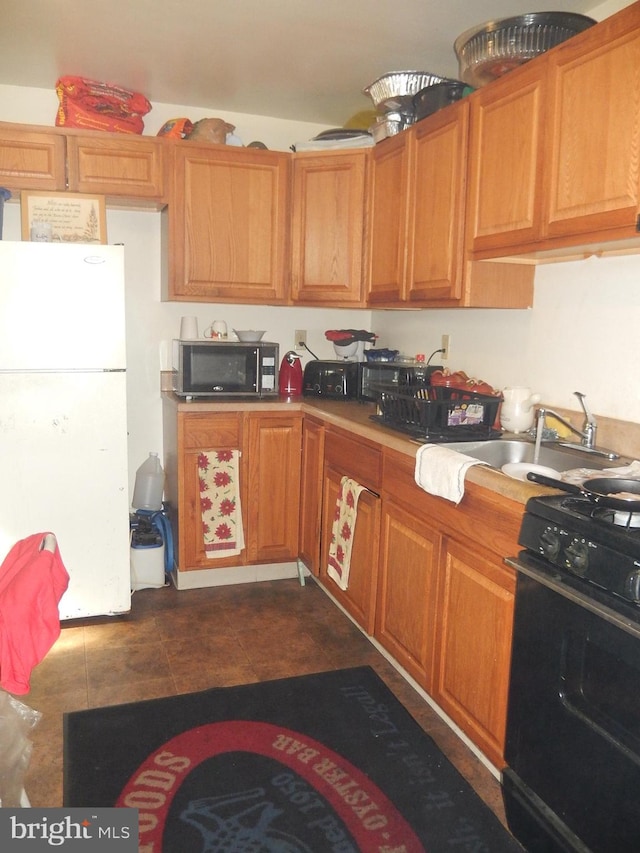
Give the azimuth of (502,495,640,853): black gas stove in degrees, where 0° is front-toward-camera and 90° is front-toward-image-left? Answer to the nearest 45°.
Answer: approximately 45°

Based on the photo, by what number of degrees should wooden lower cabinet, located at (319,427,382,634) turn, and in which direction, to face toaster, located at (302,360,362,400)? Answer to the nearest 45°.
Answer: approximately 135° to its right

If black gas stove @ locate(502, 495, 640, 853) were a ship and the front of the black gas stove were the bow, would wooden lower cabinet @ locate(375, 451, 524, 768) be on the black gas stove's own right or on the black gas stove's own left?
on the black gas stove's own right

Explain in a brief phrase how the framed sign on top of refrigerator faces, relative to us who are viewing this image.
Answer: facing the viewer

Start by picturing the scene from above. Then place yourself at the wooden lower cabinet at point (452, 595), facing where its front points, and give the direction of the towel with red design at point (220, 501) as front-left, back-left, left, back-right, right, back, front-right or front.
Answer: right

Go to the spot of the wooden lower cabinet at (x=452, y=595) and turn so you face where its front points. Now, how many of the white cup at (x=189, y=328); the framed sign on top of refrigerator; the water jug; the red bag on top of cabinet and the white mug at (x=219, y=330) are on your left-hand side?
0

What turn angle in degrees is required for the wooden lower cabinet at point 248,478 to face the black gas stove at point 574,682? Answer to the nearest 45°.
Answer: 0° — it already faces it

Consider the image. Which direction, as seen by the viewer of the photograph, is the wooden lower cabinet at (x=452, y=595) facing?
facing the viewer and to the left of the viewer

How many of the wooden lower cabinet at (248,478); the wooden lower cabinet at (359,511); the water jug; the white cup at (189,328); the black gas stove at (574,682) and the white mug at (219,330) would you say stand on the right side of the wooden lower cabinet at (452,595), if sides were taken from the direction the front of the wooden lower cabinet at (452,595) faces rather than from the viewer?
5

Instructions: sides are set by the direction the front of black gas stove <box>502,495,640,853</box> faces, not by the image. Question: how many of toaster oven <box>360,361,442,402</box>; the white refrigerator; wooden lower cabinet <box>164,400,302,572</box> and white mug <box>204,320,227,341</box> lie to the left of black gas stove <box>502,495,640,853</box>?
0

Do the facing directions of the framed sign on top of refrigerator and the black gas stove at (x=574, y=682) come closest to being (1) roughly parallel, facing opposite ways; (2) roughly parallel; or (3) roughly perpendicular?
roughly perpendicular

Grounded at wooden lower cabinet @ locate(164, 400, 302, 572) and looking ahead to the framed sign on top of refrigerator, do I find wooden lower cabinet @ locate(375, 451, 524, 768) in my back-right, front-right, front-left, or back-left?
back-left

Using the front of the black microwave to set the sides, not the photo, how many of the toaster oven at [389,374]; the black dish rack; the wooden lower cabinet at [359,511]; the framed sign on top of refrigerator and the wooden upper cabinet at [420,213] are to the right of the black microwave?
1

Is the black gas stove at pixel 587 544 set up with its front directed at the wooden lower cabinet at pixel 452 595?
no

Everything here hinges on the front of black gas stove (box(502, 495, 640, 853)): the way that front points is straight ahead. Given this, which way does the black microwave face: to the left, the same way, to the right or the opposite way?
to the left

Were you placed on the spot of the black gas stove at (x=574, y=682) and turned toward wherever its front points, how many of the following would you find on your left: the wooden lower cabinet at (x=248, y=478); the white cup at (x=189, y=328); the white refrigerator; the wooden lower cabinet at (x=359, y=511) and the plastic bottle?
0

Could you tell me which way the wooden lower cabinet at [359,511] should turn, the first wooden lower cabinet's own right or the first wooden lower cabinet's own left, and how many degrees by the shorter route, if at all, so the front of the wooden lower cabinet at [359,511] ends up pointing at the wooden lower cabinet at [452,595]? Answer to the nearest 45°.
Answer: approximately 90° to the first wooden lower cabinet's own left

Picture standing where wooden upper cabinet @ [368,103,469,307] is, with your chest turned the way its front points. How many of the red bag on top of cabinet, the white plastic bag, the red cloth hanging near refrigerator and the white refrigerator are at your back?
0

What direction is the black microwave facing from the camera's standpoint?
toward the camera
